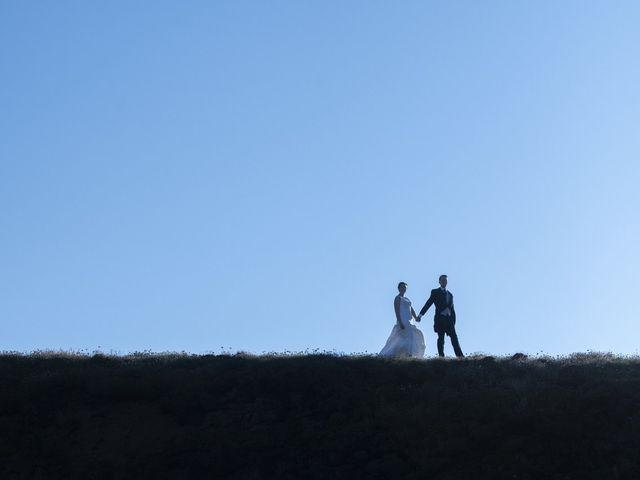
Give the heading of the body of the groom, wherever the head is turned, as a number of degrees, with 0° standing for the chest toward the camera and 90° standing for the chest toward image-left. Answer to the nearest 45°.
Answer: approximately 315°

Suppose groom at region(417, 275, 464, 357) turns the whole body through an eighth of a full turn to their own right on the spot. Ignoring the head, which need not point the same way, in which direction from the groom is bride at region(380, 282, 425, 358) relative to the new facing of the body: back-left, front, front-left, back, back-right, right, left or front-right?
right

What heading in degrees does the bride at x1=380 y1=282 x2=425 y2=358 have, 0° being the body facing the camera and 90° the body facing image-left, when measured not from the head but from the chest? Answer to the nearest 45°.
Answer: approximately 315°
